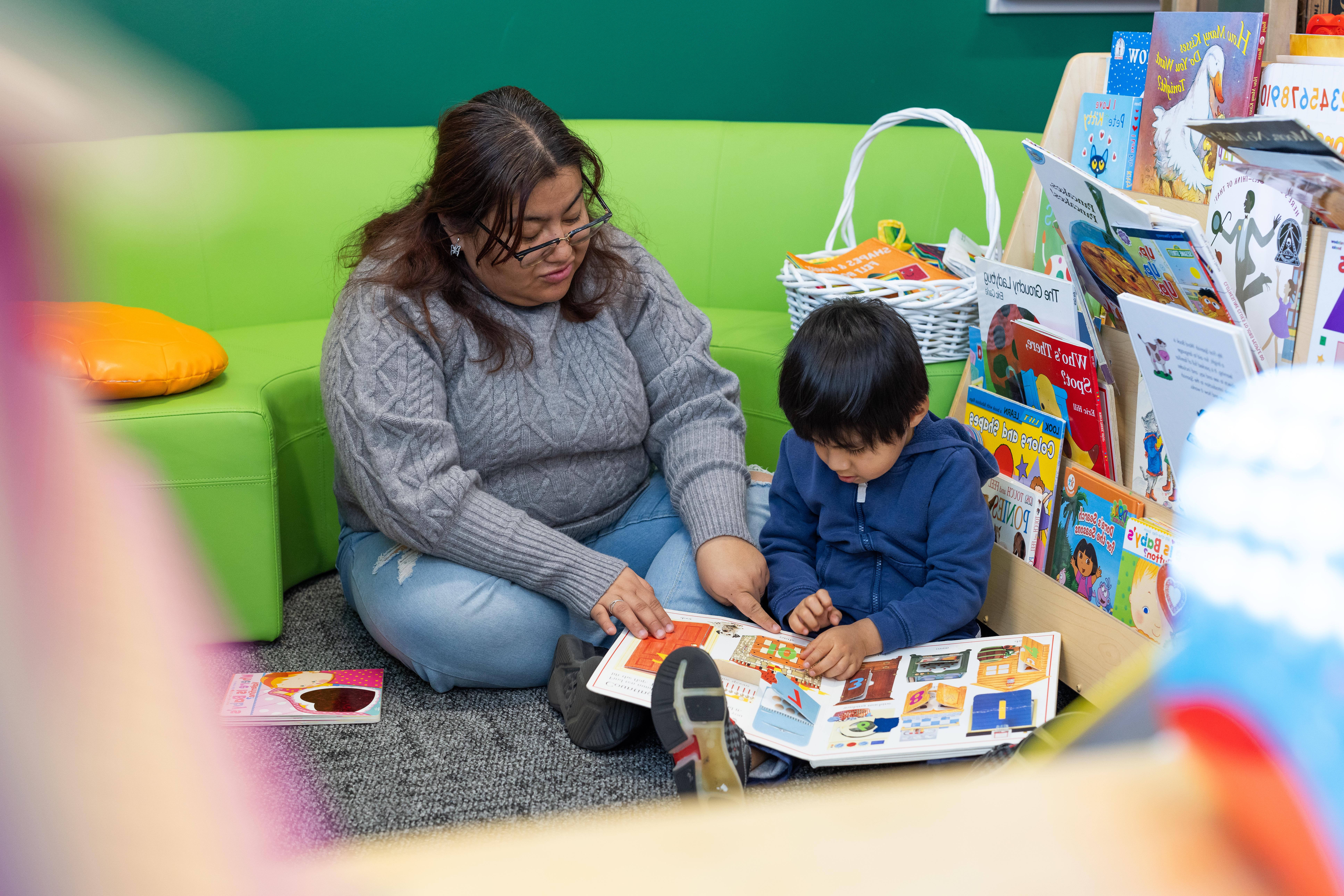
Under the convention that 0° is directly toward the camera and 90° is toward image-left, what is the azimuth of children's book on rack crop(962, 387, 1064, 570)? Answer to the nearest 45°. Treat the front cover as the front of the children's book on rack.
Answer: approximately 45°

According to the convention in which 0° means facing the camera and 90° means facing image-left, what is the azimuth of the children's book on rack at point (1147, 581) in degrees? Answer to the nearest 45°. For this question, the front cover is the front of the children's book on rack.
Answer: approximately 45°

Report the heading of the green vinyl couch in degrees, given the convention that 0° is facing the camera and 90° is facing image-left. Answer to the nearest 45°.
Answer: approximately 0°

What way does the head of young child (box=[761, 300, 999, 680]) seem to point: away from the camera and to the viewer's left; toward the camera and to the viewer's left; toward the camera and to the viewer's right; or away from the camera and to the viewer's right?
toward the camera and to the viewer's left

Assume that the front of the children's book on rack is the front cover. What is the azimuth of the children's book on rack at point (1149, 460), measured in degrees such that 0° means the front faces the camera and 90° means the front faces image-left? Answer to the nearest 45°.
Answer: approximately 45°

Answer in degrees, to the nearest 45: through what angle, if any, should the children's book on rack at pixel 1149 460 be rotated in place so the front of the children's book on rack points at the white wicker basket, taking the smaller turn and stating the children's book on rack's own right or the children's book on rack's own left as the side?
approximately 90° to the children's book on rack's own right

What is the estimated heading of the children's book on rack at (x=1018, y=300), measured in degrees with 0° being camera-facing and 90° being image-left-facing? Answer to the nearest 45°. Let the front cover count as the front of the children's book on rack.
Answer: approximately 45°
